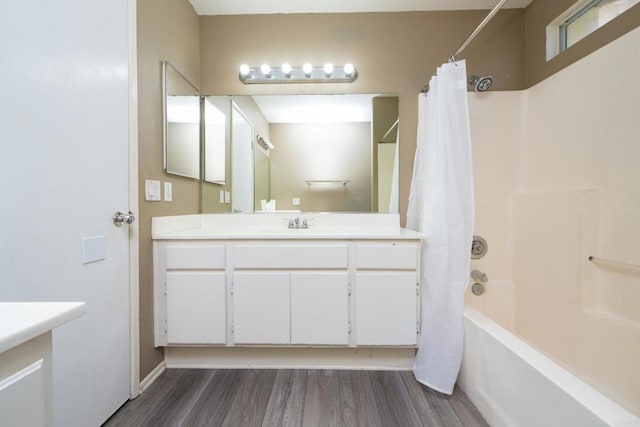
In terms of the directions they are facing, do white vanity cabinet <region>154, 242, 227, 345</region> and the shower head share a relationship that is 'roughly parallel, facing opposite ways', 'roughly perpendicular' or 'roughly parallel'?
roughly parallel

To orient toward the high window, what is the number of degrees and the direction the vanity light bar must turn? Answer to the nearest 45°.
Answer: approximately 90° to its left

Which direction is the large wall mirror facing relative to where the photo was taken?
toward the camera

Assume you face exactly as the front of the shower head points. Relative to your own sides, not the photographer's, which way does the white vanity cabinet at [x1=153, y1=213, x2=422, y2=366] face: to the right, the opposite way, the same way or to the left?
the same way

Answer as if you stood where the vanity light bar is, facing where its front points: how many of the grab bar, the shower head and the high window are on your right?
0

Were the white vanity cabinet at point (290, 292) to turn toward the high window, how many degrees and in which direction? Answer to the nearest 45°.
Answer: approximately 90° to its left

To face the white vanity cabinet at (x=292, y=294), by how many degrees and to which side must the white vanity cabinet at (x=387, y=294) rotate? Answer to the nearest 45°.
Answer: approximately 90° to its right

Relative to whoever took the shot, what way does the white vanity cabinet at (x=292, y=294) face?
facing the viewer

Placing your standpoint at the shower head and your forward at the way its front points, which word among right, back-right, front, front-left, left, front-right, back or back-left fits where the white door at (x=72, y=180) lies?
right

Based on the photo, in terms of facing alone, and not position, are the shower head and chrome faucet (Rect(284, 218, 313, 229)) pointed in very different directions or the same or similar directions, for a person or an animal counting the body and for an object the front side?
same or similar directions

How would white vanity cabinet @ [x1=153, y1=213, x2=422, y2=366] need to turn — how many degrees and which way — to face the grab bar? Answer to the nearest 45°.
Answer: approximately 90° to its left

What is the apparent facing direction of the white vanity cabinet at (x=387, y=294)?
toward the camera
